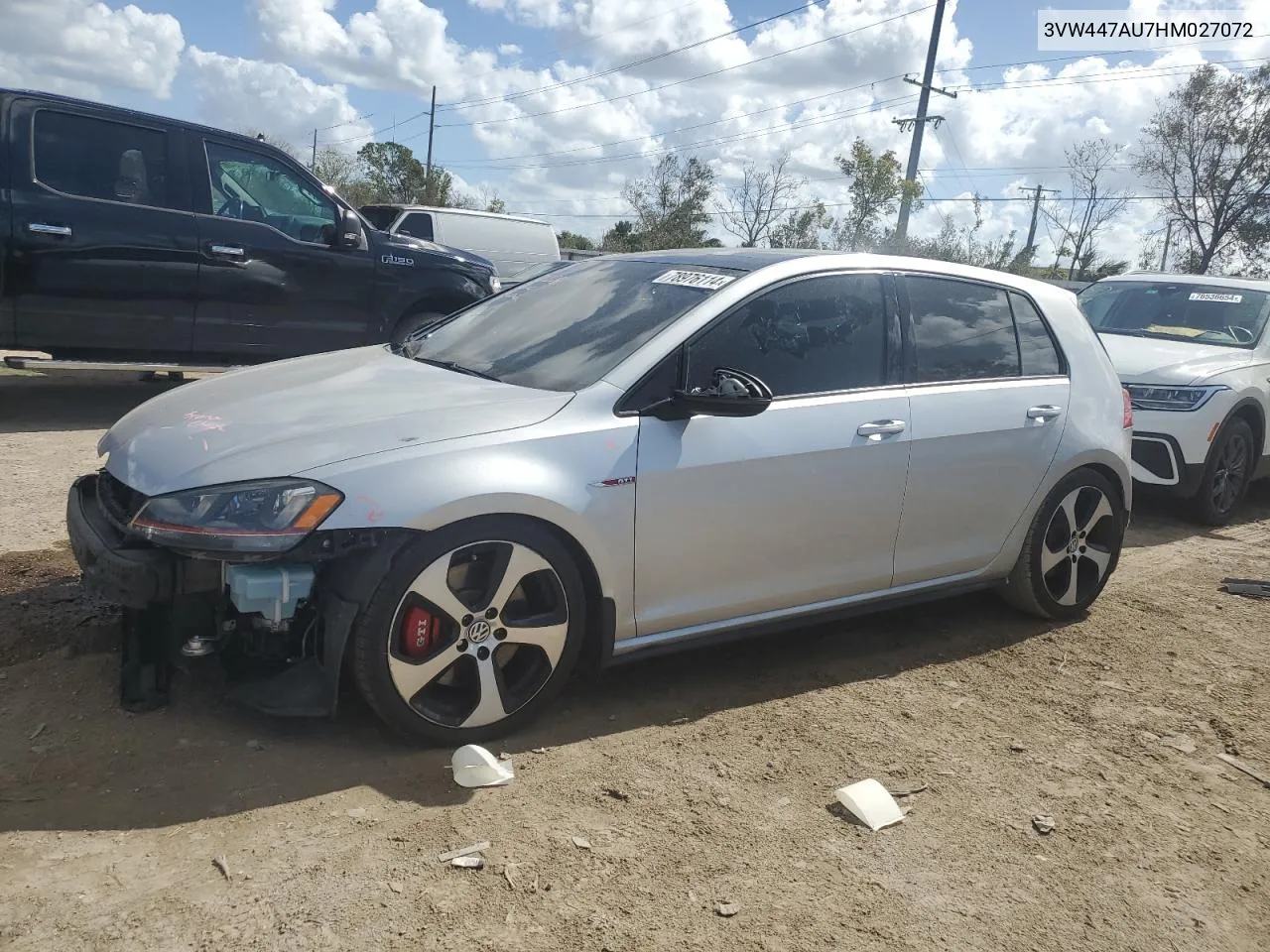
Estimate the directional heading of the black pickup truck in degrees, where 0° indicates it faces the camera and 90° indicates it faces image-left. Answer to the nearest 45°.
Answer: approximately 270°

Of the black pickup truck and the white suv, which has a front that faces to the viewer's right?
the black pickup truck

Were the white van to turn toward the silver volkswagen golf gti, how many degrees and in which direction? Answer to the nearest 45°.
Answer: approximately 45° to its left

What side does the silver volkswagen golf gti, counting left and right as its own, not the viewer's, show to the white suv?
back

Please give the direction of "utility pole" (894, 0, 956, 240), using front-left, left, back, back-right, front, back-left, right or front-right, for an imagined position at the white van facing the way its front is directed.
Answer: back

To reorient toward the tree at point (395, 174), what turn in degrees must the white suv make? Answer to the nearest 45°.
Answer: approximately 90° to its right

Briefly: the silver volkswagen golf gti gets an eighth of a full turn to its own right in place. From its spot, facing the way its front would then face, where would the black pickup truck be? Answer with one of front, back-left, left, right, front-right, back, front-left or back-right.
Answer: front-right

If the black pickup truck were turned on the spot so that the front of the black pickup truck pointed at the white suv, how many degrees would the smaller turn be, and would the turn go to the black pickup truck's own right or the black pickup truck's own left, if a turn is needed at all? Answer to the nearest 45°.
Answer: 0° — it already faces it

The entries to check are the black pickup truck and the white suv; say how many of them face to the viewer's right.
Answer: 1

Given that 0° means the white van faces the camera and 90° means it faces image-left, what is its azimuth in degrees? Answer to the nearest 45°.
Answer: approximately 45°

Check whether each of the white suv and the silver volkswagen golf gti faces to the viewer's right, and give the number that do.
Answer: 0

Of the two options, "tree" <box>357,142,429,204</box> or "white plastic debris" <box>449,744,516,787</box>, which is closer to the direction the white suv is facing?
the white plastic debris

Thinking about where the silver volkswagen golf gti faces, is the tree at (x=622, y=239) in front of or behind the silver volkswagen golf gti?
behind

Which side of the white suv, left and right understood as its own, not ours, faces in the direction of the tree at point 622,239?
right

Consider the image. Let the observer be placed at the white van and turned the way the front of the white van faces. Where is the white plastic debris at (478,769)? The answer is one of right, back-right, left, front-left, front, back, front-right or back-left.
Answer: front-left

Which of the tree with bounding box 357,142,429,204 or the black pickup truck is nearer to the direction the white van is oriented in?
the black pickup truck
